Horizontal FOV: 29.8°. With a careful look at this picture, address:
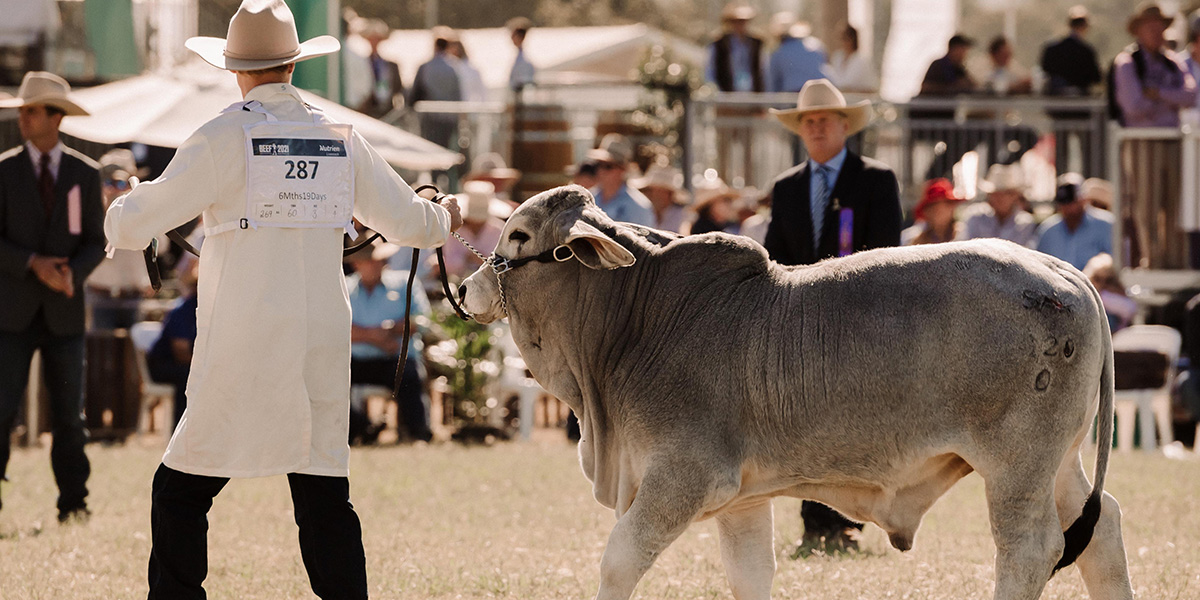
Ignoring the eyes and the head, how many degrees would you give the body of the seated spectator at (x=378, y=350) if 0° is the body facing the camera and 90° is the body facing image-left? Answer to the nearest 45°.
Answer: approximately 0°

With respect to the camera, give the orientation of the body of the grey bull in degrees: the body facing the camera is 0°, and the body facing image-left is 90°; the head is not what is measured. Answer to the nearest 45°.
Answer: approximately 90°

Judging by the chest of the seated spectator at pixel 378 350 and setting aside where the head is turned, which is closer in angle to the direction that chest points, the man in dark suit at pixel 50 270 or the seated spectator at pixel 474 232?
the man in dark suit

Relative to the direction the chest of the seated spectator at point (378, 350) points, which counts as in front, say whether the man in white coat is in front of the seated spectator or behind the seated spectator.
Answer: in front

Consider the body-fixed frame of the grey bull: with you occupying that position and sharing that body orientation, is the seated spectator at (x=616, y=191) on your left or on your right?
on your right

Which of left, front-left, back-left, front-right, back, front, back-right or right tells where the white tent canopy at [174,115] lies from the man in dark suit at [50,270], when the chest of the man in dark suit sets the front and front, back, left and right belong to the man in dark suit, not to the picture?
back
